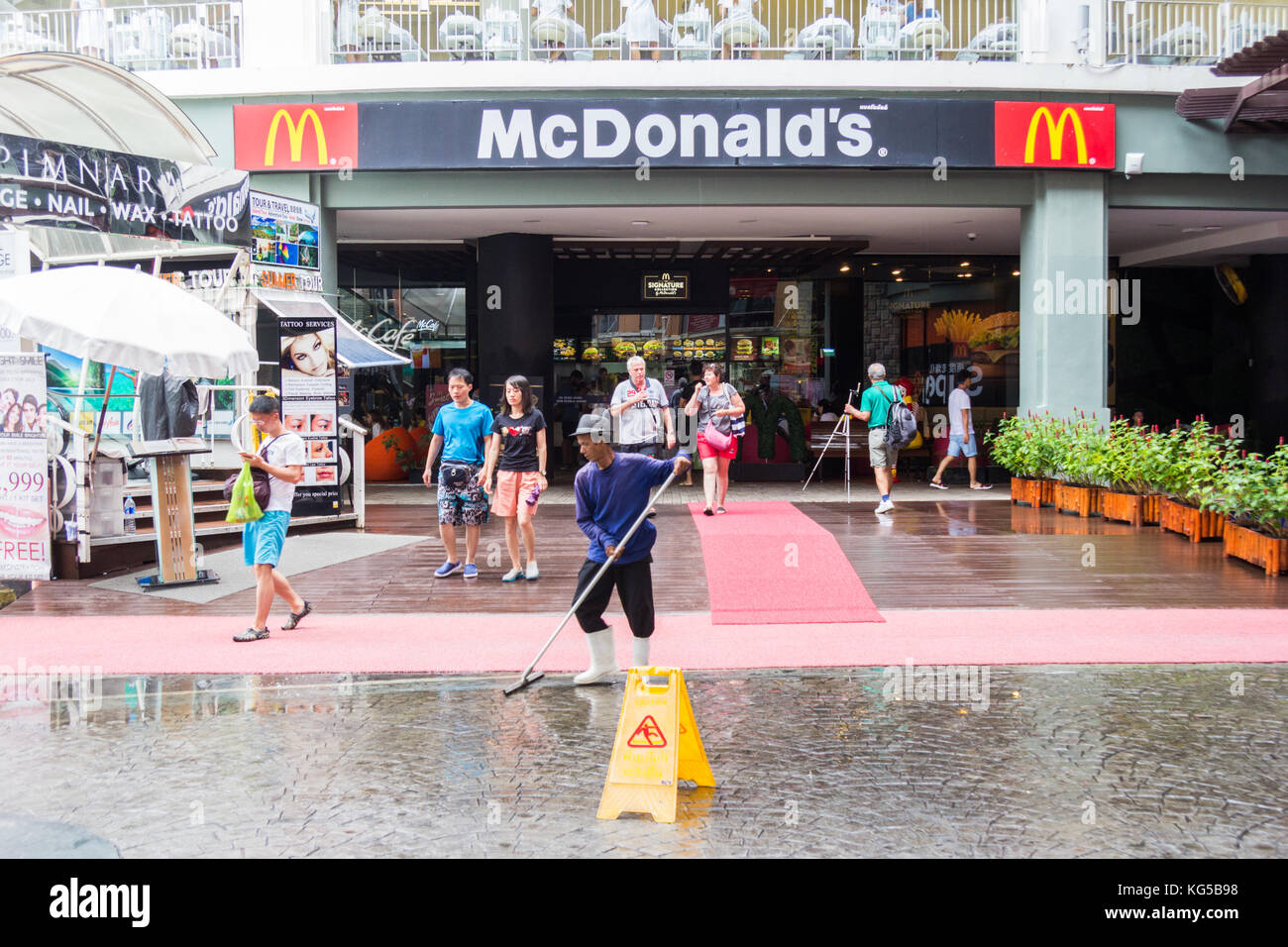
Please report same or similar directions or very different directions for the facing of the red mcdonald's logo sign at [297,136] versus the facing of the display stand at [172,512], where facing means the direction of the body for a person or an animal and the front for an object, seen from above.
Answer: same or similar directions

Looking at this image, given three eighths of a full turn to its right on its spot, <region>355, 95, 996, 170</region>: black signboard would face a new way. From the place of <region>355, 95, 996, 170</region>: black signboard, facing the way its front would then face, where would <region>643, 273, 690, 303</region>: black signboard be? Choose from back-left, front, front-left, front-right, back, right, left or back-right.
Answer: front-right

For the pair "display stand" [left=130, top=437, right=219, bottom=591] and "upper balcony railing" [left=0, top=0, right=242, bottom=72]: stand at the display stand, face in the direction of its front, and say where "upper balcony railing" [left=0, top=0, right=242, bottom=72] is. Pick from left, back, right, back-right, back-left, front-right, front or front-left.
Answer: back

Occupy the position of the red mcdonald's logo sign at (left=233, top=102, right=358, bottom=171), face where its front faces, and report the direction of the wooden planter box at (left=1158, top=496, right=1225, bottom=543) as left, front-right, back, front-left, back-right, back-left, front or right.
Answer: front-left

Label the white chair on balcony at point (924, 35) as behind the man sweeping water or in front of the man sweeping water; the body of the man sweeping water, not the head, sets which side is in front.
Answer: behind

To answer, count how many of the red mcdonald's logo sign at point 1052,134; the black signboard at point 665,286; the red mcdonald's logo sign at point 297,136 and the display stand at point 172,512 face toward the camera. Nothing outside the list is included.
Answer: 4

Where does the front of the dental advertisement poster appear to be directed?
toward the camera

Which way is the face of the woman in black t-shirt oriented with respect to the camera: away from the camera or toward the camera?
toward the camera

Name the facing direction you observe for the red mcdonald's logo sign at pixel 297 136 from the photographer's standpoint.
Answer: facing the viewer

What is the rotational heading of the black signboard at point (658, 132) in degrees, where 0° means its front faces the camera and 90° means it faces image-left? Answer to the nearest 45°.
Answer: approximately 0°

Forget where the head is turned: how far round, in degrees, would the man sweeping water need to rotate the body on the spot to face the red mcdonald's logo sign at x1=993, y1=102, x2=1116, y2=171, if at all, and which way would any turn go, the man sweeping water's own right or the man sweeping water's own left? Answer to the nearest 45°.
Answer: approximately 180°

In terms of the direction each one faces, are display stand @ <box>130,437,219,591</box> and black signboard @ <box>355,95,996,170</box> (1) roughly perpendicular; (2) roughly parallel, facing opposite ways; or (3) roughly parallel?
roughly parallel

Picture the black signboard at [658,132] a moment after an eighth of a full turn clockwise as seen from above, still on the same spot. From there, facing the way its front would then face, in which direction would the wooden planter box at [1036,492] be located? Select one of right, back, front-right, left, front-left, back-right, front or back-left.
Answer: back-left

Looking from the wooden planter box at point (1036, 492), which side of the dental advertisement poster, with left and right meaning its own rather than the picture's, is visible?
left

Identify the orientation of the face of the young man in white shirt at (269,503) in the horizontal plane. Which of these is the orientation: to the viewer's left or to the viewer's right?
to the viewer's left
